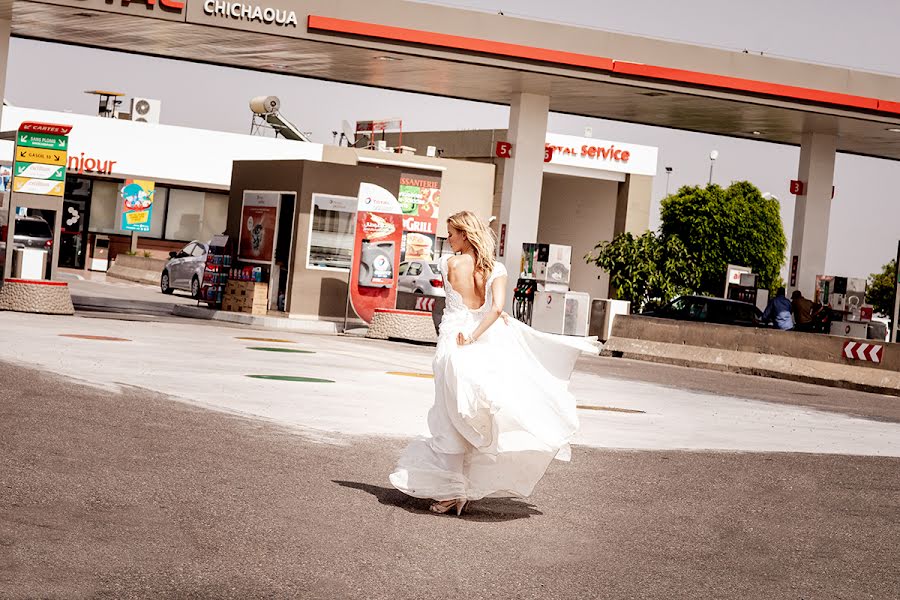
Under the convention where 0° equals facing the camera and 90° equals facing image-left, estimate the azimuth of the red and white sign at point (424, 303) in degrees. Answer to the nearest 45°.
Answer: approximately 0°

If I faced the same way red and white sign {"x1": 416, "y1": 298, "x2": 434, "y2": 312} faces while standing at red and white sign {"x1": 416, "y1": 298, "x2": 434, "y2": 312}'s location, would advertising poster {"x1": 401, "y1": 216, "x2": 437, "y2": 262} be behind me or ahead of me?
behind

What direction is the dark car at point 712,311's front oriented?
to the viewer's left

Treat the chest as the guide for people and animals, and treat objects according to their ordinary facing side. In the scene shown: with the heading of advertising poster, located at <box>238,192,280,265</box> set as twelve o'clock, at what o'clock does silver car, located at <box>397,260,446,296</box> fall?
The silver car is roughly at 7 o'clock from the advertising poster.

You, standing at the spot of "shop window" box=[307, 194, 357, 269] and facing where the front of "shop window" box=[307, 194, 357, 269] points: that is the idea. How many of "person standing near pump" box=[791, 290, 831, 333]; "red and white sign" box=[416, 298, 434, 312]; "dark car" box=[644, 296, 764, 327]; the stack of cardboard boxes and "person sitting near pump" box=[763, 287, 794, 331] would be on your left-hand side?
4
